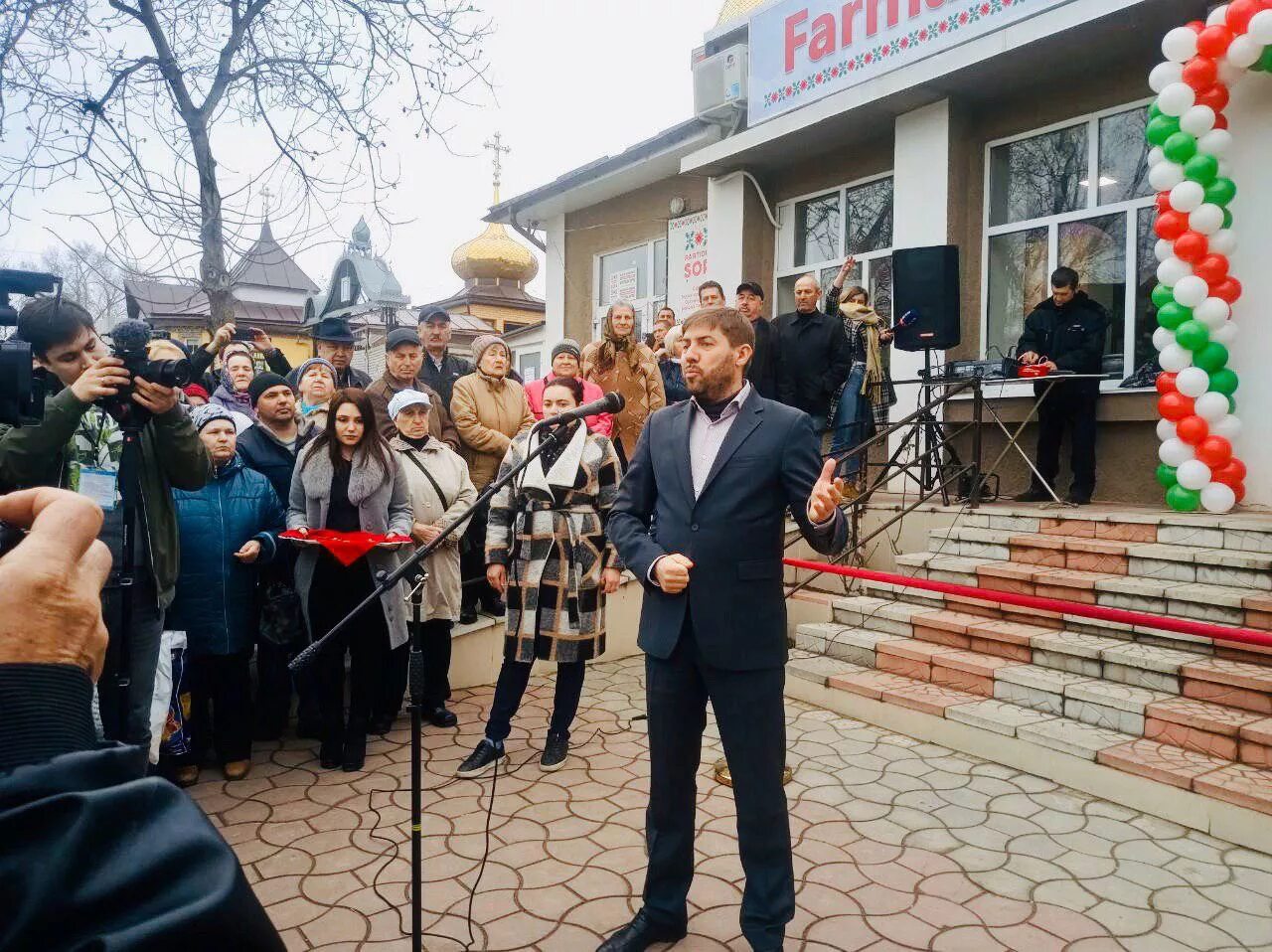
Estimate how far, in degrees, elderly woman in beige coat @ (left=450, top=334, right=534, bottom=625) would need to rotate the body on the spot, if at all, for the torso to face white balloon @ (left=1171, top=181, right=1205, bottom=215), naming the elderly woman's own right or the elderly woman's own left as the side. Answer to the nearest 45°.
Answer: approximately 45° to the elderly woman's own left

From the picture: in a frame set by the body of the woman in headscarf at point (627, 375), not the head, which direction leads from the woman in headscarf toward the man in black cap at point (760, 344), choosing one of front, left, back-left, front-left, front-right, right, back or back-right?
back-left

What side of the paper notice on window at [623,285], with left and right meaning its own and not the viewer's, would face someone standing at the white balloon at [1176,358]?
left

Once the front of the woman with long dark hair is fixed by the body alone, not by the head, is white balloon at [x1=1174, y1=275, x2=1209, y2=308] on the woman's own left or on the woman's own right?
on the woman's own left

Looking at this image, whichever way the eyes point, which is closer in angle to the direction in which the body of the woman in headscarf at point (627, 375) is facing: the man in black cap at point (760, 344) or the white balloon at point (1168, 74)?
the white balloon

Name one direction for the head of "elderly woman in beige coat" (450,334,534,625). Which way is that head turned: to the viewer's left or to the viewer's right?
to the viewer's right

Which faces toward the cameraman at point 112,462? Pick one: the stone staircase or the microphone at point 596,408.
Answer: the stone staircase

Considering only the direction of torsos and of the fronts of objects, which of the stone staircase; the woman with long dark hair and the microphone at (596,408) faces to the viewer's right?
the microphone

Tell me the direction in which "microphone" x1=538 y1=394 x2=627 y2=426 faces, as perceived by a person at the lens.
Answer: facing to the right of the viewer

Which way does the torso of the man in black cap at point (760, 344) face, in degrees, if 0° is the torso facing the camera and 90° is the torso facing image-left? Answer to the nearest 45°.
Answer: approximately 45°

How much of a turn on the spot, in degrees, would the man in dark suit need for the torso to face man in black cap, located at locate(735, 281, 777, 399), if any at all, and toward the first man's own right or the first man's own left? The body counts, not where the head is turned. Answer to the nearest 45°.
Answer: approximately 135° to the first man's own right

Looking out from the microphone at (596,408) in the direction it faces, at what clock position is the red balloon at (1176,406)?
The red balloon is roughly at 11 o'clock from the microphone.

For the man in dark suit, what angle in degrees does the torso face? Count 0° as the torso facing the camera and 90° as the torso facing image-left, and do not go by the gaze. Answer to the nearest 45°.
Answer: approximately 45°

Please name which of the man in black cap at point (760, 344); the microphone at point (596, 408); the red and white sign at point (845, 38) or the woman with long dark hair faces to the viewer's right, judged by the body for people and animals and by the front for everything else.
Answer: the microphone
